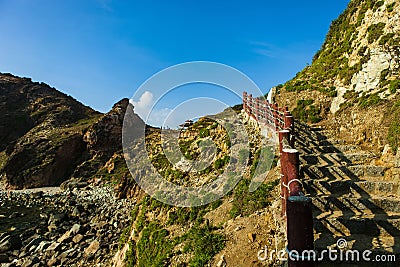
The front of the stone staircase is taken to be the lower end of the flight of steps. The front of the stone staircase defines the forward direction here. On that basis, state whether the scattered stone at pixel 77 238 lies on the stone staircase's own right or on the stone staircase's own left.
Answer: on the stone staircase's own right

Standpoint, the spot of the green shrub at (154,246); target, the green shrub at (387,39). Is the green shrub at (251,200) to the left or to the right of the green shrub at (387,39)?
right

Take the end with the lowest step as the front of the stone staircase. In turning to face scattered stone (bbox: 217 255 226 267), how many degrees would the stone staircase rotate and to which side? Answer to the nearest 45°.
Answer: approximately 90° to its right

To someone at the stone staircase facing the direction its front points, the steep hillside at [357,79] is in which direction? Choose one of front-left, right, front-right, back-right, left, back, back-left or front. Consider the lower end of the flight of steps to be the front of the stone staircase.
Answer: back

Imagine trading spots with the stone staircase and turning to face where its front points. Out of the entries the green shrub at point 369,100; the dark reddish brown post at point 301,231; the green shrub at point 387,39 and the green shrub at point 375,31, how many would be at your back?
3

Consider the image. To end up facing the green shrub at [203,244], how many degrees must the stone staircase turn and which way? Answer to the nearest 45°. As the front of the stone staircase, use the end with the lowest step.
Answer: approximately 90° to its right

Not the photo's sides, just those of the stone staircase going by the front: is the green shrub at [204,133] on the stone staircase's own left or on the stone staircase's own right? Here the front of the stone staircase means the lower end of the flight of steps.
on the stone staircase's own right

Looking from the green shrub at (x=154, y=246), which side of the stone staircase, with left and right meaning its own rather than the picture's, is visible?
right

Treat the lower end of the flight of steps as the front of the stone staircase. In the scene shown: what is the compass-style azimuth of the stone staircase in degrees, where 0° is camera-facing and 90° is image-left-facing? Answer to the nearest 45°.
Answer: approximately 0°
